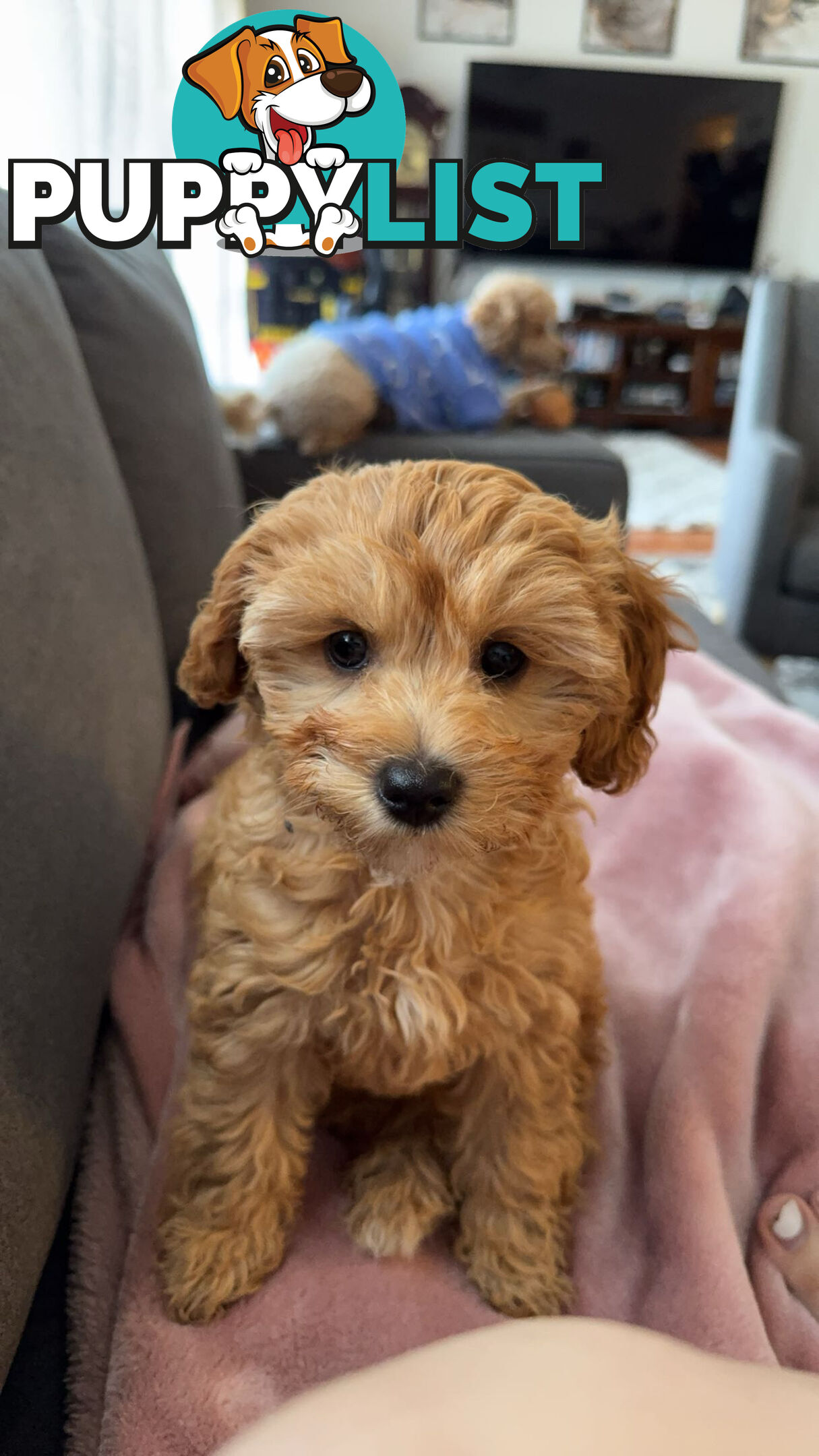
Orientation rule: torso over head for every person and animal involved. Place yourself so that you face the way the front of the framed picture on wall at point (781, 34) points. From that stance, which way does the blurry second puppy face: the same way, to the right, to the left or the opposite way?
to the left

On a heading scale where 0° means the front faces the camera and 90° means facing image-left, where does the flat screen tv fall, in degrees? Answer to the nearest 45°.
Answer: approximately 0°

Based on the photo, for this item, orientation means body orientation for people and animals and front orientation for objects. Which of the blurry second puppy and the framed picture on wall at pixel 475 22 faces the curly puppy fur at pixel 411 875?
the framed picture on wall

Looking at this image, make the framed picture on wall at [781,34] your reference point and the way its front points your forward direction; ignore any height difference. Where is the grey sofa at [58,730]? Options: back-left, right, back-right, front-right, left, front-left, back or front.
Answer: front

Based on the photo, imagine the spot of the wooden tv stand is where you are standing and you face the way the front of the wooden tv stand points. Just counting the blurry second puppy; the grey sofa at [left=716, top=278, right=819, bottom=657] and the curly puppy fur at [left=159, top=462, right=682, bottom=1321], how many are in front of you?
3

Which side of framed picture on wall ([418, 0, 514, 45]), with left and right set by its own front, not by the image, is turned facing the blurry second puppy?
front

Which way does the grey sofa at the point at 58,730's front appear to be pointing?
to the viewer's right

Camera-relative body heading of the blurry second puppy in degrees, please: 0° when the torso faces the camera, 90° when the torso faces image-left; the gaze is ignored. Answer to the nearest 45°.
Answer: approximately 270°

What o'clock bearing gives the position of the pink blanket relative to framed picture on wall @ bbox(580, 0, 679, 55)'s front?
The pink blanket is roughly at 12 o'clock from the framed picture on wall.

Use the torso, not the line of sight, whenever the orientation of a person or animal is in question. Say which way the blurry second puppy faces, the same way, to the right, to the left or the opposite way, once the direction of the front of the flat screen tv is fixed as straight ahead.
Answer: to the left

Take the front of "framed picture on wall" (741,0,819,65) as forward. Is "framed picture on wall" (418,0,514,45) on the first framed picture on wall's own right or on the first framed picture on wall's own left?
on the first framed picture on wall's own right

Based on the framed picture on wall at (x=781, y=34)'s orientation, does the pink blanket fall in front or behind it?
in front

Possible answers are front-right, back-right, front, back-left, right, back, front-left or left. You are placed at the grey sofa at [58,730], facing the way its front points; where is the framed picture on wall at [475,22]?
left
